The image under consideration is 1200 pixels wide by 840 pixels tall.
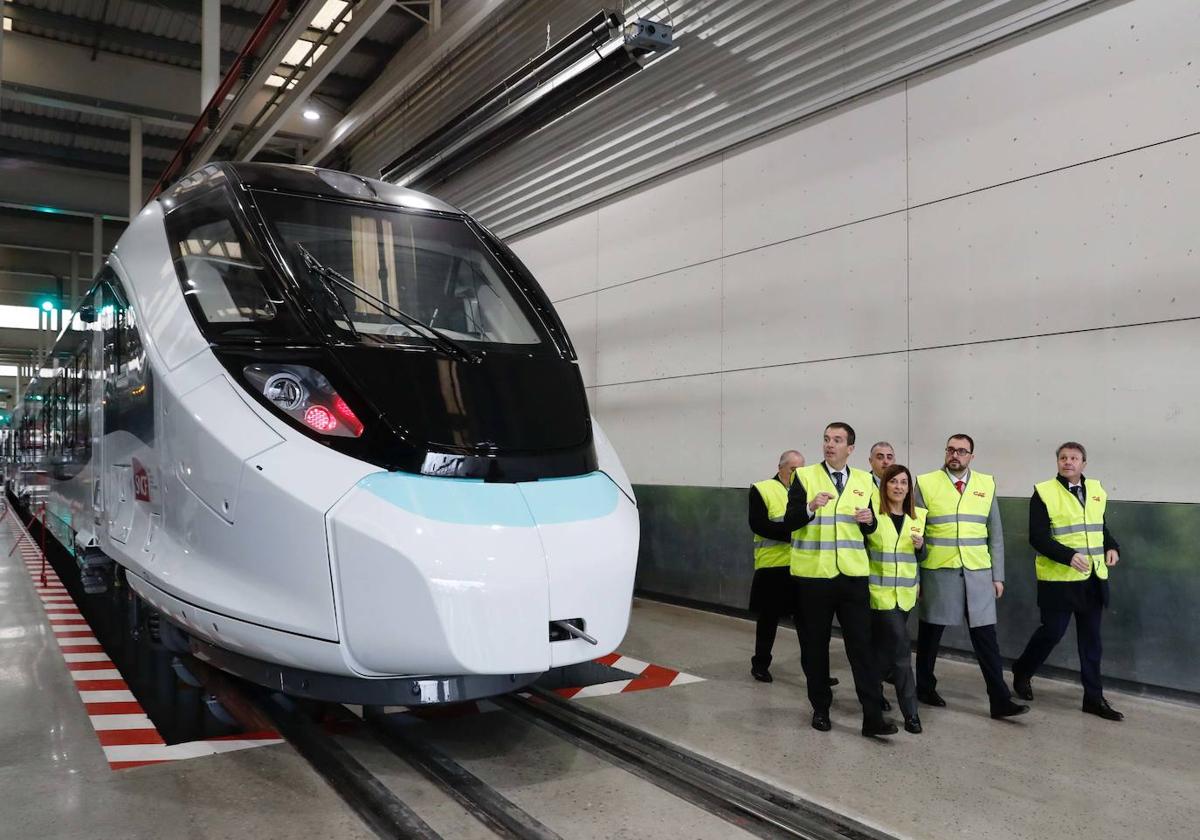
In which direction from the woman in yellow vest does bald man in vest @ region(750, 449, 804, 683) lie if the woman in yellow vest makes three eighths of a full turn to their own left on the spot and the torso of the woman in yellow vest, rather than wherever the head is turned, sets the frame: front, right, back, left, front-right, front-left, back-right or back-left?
left

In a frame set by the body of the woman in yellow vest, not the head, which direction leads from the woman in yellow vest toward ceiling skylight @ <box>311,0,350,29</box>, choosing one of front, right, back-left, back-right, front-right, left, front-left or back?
back-right

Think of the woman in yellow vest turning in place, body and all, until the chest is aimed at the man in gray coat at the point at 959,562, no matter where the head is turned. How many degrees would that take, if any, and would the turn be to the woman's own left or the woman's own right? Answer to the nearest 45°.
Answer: approximately 135° to the woman's own left

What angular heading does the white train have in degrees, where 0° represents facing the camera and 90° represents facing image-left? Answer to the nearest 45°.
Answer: approximately 315°

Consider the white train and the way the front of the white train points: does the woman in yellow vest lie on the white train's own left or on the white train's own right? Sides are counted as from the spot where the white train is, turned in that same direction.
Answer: on the white train's own left

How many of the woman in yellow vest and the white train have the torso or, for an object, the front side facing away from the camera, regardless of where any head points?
0
